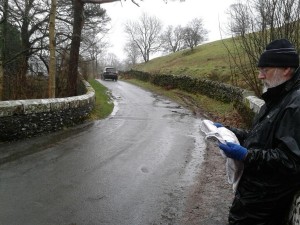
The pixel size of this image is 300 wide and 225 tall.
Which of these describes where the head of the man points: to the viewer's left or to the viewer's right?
to the viewer's left

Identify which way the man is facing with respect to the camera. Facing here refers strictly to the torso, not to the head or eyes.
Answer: to the viewer's left

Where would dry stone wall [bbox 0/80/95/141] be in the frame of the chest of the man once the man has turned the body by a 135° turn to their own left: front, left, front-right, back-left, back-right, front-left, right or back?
back
